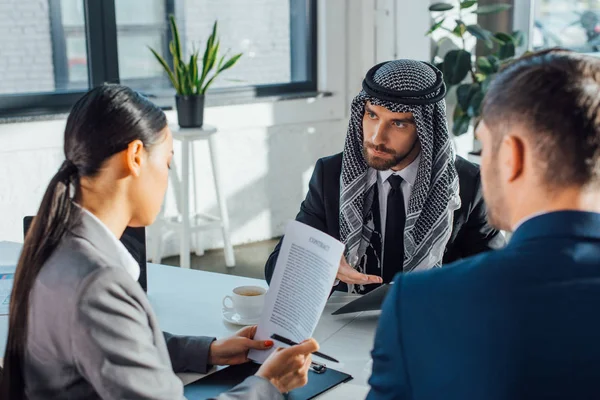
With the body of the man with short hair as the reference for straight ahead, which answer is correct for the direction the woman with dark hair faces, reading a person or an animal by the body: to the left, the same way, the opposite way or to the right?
to the right

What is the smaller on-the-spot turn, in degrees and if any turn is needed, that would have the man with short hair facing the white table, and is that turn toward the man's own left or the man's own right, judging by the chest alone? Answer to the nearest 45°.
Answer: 0° — they already face it

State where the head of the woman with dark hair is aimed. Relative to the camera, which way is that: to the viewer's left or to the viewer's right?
to the viewer's right

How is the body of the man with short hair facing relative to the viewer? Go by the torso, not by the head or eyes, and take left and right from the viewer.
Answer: facing away from the viewer and to the left of the viewer

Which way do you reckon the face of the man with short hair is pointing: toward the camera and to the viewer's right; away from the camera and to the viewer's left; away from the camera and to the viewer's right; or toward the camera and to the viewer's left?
away from the camera and to the viewer's left

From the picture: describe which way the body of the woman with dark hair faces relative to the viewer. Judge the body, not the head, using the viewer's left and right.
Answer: facing away from the viewer and to the right of the viewer

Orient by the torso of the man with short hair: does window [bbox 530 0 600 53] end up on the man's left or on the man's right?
on the man's right

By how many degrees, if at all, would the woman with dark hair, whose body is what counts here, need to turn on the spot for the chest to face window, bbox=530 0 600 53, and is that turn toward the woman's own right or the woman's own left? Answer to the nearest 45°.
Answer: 0° — they already face it
